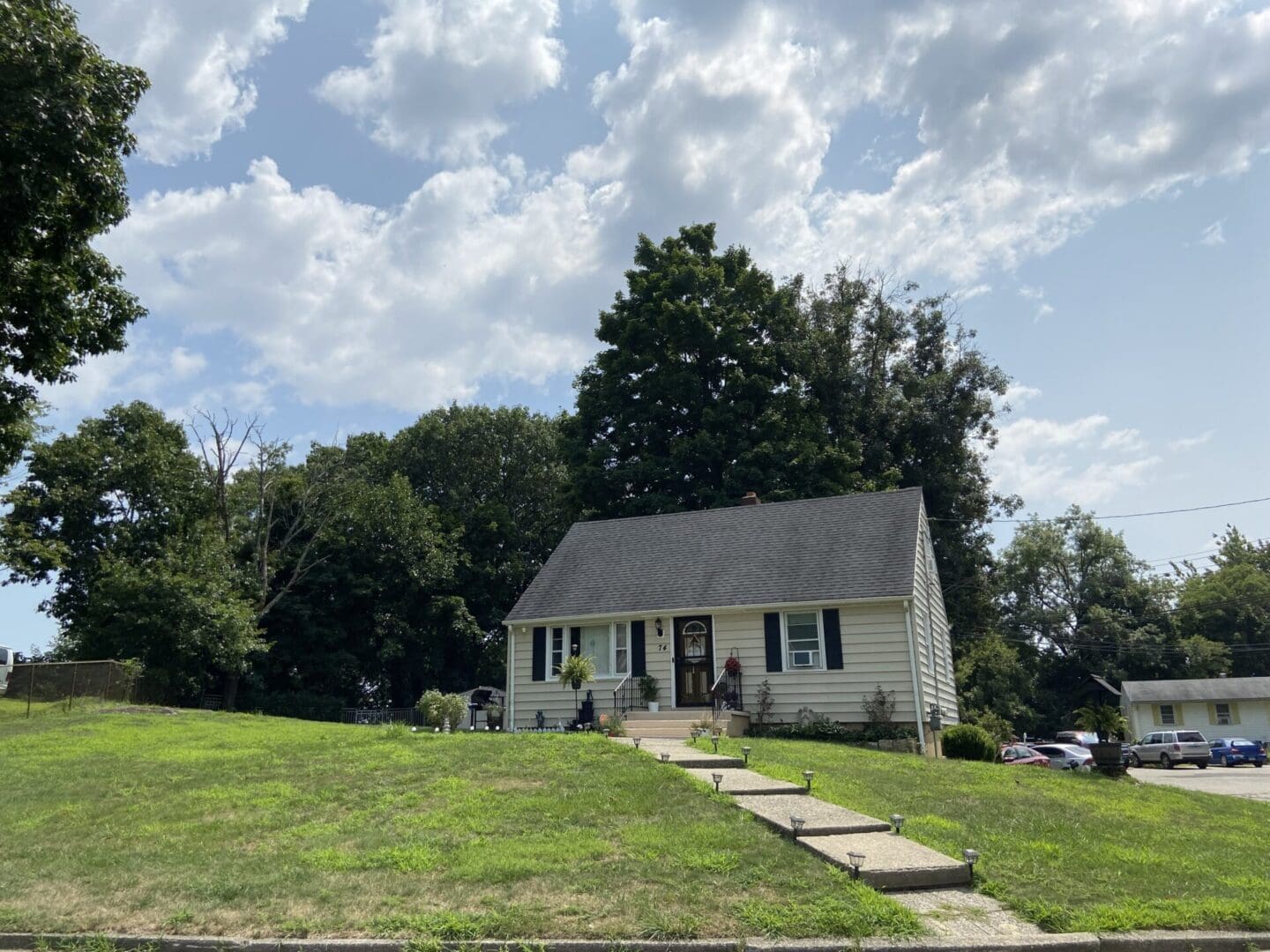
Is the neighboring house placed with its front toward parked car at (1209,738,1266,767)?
yes

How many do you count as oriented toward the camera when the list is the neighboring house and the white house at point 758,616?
2

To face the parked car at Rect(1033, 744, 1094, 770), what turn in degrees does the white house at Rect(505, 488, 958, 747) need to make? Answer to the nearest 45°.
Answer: approximately 135° to its left

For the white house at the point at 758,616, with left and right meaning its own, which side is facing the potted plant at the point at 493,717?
right

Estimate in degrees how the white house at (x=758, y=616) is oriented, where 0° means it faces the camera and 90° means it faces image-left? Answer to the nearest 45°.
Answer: approximately 0°

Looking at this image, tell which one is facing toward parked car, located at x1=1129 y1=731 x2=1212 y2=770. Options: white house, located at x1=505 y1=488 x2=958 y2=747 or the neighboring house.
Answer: the neighboring house

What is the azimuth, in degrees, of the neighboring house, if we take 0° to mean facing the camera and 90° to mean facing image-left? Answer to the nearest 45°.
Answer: approximately 0°

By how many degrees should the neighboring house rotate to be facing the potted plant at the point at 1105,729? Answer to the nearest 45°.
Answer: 0° — it already faces it
